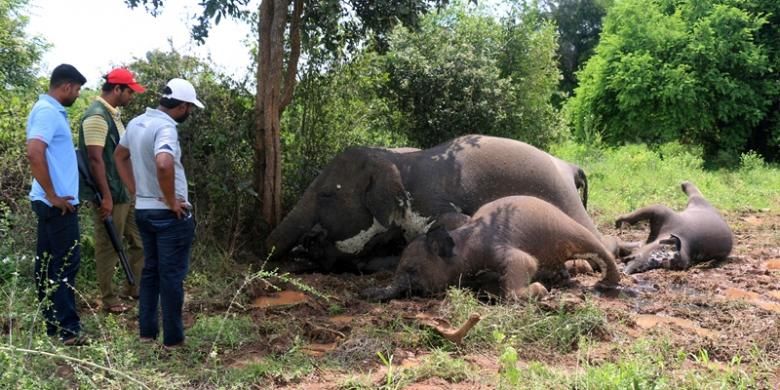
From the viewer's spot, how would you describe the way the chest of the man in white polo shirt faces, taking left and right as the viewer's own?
facing away from the viewer and to the right of the viewer

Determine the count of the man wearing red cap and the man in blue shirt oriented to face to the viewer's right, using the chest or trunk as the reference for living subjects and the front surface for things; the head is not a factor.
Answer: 2

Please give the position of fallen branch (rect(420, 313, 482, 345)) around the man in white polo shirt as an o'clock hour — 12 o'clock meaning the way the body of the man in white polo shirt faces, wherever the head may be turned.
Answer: The fallen branch is roughly at 2 o'clock from the man in white polo shirt.

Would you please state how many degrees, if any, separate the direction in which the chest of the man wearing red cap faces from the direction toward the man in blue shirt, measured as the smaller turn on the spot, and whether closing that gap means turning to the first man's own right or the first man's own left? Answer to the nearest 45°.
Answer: approximately 90° to the first man's own right

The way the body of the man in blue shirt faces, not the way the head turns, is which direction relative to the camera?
to the viewer's right

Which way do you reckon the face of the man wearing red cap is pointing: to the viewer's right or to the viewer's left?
to the viewer's right

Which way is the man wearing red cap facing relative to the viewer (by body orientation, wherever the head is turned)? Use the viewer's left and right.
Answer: facing to the right of the viewer
